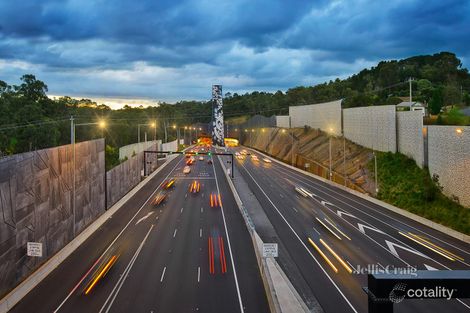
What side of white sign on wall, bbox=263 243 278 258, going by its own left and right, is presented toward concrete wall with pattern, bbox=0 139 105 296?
right

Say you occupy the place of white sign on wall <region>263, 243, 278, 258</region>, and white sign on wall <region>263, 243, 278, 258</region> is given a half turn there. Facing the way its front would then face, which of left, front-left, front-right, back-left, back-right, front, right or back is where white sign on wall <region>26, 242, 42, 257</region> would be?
left

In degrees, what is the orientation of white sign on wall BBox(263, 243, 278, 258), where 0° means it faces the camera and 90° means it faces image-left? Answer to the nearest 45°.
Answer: approximately 0°
